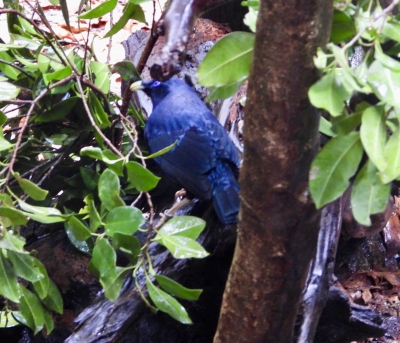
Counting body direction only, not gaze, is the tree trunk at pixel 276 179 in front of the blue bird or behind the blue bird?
behind

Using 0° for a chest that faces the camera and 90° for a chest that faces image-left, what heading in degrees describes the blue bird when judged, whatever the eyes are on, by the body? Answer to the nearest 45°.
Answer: approximately 135°

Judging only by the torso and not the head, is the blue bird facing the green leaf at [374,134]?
no

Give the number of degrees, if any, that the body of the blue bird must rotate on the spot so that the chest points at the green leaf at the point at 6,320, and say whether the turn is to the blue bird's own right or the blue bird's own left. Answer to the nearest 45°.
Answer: approximately 90° to the blue bird's own left

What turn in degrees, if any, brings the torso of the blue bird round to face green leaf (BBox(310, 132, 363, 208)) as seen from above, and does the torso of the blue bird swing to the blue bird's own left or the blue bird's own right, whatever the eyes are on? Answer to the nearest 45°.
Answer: approximately 135° to the blue bird's own left

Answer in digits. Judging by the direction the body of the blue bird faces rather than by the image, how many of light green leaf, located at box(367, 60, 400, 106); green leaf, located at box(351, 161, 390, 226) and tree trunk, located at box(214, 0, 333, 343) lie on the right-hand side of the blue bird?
0

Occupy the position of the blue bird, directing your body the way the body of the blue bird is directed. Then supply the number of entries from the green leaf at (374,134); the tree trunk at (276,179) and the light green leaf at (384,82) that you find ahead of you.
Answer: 0

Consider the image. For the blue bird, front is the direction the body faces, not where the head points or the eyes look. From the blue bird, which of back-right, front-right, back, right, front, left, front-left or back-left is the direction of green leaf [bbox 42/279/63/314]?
left
